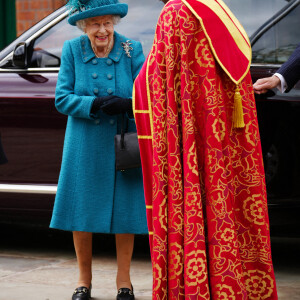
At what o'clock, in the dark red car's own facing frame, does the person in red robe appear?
The person in red robe is roughly at 8 o'clock from the dark red car.

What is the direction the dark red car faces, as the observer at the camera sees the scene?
facing to the left of the viewer

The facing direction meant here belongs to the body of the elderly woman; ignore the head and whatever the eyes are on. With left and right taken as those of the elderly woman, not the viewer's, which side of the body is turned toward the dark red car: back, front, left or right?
back

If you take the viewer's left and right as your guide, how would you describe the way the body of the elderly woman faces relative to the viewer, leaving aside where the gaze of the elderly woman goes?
facing the viewer

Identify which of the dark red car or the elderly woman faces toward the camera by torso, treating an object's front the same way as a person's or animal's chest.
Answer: the elderly woman

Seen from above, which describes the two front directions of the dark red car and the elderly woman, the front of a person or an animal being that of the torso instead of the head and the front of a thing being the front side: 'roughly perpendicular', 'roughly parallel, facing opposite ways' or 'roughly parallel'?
roughly perpendicular

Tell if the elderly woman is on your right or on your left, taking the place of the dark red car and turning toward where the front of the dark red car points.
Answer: on your left

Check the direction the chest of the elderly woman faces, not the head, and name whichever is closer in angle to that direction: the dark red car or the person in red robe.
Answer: the person in red robe

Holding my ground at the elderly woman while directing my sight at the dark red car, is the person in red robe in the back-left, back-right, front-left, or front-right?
back-right

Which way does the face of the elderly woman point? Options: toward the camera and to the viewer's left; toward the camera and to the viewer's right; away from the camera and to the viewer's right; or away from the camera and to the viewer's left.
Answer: toward the camera and to the viewer's right

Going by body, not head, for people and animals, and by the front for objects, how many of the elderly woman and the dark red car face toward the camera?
1
